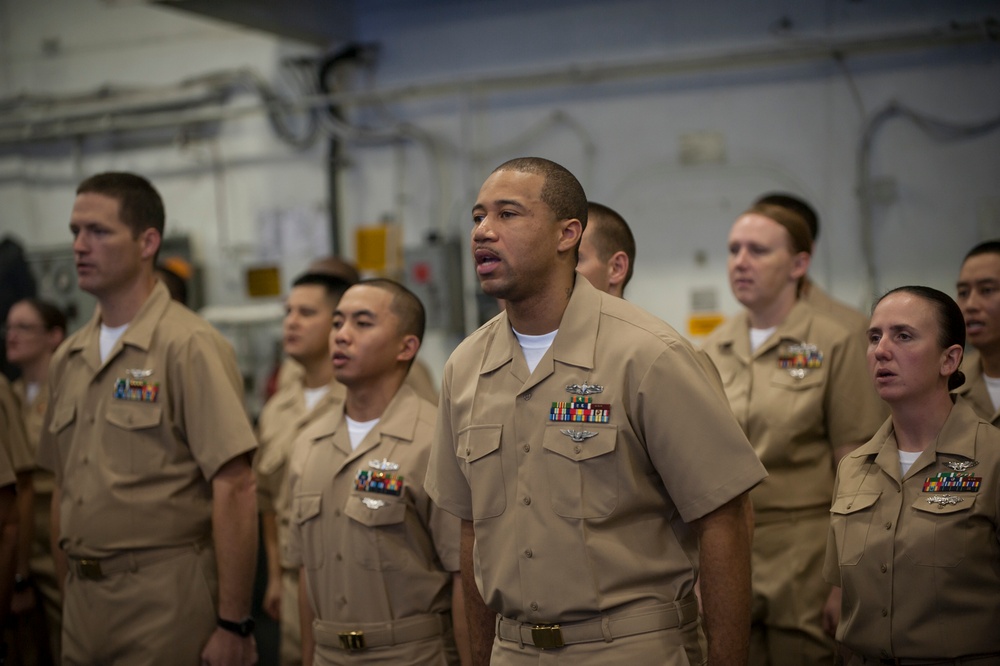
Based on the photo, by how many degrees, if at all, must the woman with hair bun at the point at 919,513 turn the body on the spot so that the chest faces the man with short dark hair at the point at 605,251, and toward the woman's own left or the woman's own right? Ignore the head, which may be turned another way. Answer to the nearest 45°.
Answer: approximately 90° to the woman's own right

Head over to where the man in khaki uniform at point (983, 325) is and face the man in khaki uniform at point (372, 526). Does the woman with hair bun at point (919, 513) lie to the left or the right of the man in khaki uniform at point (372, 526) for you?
left

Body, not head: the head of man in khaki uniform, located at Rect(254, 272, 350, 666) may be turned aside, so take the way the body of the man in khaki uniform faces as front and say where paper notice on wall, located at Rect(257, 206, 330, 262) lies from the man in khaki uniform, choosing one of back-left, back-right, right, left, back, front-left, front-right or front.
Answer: back-right

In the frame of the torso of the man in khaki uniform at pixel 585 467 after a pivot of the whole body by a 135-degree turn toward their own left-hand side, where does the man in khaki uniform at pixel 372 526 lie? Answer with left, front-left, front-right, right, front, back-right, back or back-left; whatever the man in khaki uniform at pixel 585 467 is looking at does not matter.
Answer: back-left

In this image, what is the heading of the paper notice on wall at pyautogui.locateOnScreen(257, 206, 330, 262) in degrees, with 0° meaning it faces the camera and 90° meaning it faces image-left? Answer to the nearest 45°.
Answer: approximately 0°

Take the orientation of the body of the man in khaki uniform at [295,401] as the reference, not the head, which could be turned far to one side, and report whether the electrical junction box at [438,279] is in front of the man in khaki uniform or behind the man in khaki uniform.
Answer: behind
